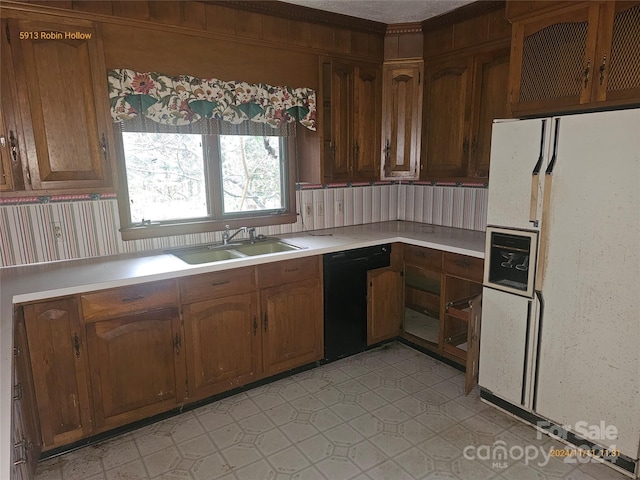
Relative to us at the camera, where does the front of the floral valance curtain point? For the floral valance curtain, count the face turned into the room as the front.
facing the viewer and to the right of the viewer

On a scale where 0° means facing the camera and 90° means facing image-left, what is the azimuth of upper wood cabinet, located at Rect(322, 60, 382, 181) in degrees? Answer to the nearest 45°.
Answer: approximately 315°

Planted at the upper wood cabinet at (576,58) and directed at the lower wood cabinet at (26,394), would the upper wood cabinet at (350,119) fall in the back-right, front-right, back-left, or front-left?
front-right

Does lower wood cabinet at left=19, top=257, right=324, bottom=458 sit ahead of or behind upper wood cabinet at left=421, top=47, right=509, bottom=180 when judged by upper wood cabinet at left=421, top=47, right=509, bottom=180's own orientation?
ahead

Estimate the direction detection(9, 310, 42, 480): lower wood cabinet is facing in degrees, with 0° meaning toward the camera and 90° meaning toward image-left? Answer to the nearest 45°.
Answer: approximately 270°

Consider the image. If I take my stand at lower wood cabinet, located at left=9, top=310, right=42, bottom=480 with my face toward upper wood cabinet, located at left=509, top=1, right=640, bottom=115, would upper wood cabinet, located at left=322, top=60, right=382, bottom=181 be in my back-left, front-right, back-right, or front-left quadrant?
front-left

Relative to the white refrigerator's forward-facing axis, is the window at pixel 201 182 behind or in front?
in front

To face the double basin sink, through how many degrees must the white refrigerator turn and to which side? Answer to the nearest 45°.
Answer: approximately 45° to its right

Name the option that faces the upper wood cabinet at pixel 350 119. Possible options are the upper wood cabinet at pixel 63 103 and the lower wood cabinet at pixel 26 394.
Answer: the lower wood cabinet

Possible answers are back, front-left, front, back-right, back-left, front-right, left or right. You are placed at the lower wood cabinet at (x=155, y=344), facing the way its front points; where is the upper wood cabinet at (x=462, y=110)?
front-left

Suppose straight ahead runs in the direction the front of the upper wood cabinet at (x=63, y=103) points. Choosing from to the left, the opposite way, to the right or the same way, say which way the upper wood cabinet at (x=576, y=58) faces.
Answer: to the right
